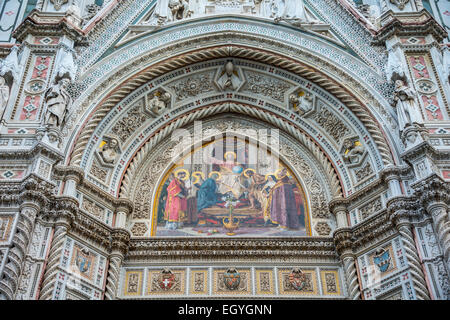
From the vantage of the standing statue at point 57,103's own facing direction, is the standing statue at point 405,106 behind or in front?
in front

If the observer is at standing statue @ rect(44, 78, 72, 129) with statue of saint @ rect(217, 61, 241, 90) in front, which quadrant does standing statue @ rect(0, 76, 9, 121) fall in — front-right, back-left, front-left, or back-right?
back-left

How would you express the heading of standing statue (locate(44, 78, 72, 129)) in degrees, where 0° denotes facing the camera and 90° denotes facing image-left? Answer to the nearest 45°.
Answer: approximately 315°

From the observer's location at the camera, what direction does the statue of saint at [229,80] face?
facing the viewer

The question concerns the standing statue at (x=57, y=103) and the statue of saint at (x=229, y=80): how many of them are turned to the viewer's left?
0

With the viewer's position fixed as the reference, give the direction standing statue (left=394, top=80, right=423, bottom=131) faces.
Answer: facing the viewer and to the left of the viewer

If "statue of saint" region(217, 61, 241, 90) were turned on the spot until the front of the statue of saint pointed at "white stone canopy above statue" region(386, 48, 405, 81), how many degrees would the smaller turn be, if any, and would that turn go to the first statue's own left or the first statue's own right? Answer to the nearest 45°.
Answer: approximately 90° to the first statue's own left

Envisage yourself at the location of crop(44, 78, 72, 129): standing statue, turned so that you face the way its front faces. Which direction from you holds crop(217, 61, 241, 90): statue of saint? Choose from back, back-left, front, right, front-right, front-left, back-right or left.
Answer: front-left
